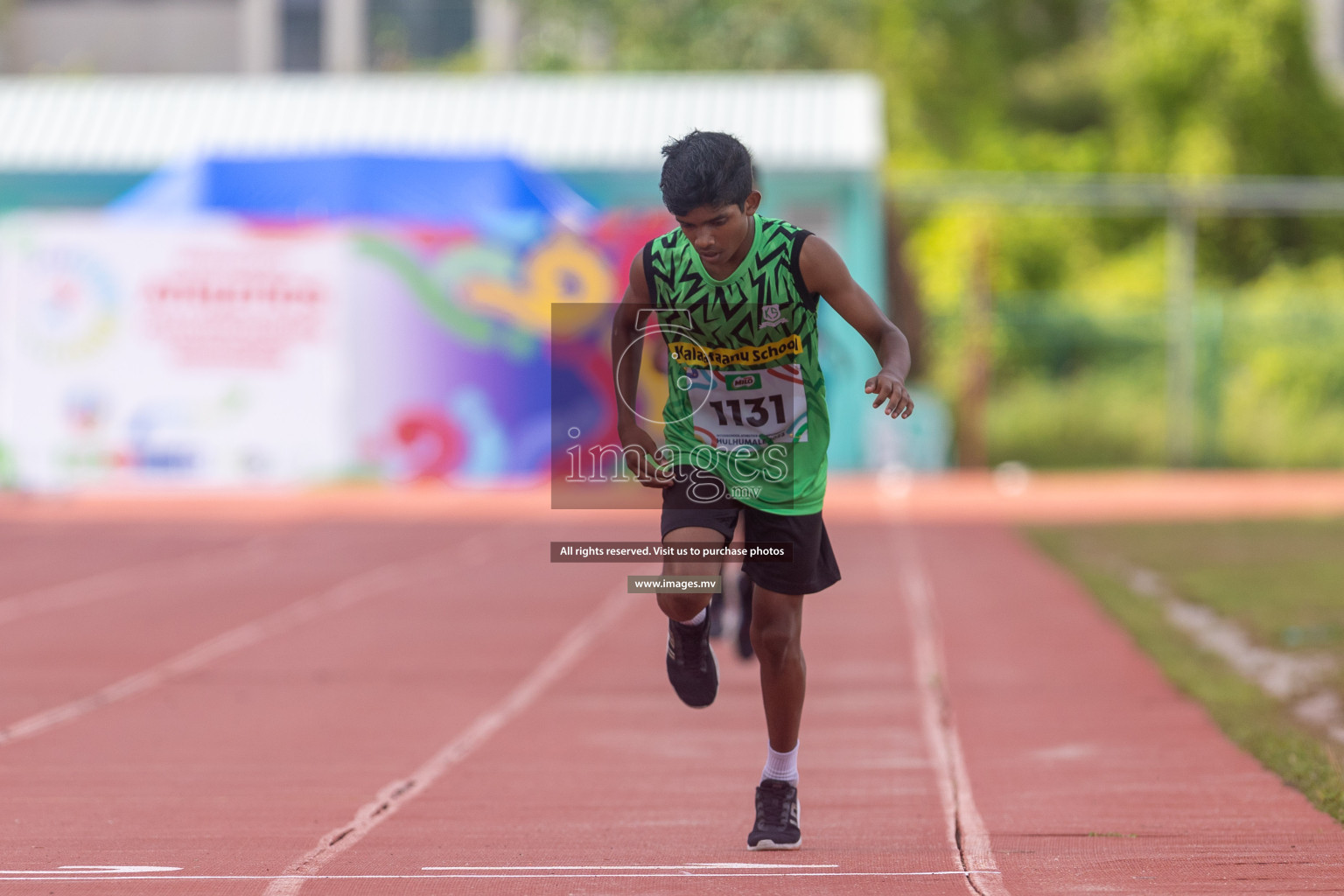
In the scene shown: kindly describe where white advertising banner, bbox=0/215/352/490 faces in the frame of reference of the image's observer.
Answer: facing the viewer

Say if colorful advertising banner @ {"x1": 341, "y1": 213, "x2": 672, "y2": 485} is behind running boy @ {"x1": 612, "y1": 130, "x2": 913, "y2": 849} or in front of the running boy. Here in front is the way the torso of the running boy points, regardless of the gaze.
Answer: behind

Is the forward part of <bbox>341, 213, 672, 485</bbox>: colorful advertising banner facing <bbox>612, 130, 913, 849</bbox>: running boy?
yes

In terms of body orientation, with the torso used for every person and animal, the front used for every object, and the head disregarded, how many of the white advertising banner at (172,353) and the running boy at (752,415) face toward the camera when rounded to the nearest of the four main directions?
2

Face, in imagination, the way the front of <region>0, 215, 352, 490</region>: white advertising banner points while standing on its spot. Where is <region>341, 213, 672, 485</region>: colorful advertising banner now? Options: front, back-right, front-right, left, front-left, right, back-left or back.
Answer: left

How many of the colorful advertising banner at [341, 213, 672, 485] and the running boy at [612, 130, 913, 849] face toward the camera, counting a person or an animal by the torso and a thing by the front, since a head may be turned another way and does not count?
2

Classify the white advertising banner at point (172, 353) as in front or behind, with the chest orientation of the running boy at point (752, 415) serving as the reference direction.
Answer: behind

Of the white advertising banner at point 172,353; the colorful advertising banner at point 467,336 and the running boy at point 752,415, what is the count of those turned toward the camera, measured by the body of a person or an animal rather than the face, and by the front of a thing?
3

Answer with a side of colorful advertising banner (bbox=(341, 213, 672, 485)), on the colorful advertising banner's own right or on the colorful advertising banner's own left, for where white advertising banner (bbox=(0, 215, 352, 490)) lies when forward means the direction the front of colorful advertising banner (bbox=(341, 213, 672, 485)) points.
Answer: on the colorful advertising banner's own right

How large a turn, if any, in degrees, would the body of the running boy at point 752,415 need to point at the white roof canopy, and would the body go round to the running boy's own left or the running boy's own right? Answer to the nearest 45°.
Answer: approximately 180°

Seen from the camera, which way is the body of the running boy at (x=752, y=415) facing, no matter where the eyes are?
toward the camera

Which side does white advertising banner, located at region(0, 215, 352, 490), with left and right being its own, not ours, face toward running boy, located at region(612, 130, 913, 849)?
front
